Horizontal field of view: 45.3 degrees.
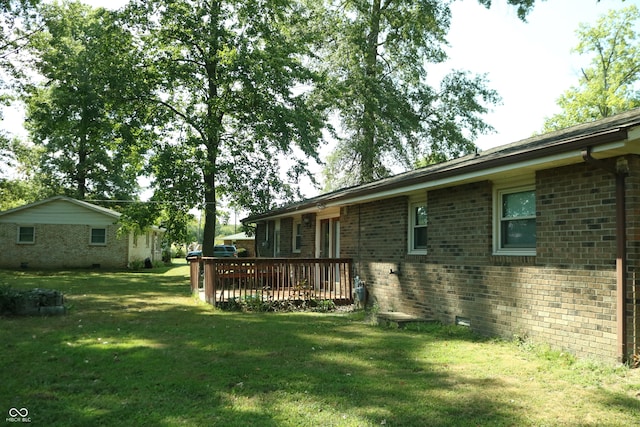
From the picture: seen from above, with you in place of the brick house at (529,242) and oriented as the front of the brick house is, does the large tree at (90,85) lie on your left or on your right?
on your left

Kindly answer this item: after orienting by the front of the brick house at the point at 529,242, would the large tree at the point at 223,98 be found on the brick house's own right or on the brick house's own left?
on the brick house's own left

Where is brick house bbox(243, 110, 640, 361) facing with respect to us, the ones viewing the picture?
facing away from the viewer and to the right of the viewer
